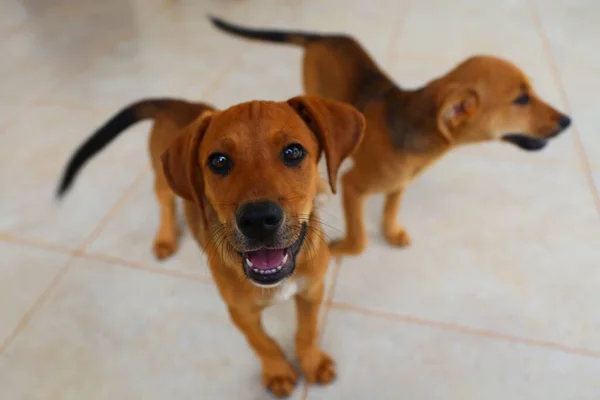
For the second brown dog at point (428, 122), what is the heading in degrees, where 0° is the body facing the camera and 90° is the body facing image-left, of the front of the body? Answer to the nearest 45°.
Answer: approximately 315°

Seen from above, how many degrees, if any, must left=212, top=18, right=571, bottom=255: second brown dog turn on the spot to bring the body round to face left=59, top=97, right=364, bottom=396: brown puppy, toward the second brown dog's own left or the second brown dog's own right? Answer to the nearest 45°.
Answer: approximately 90° to the second brown dog's own right
